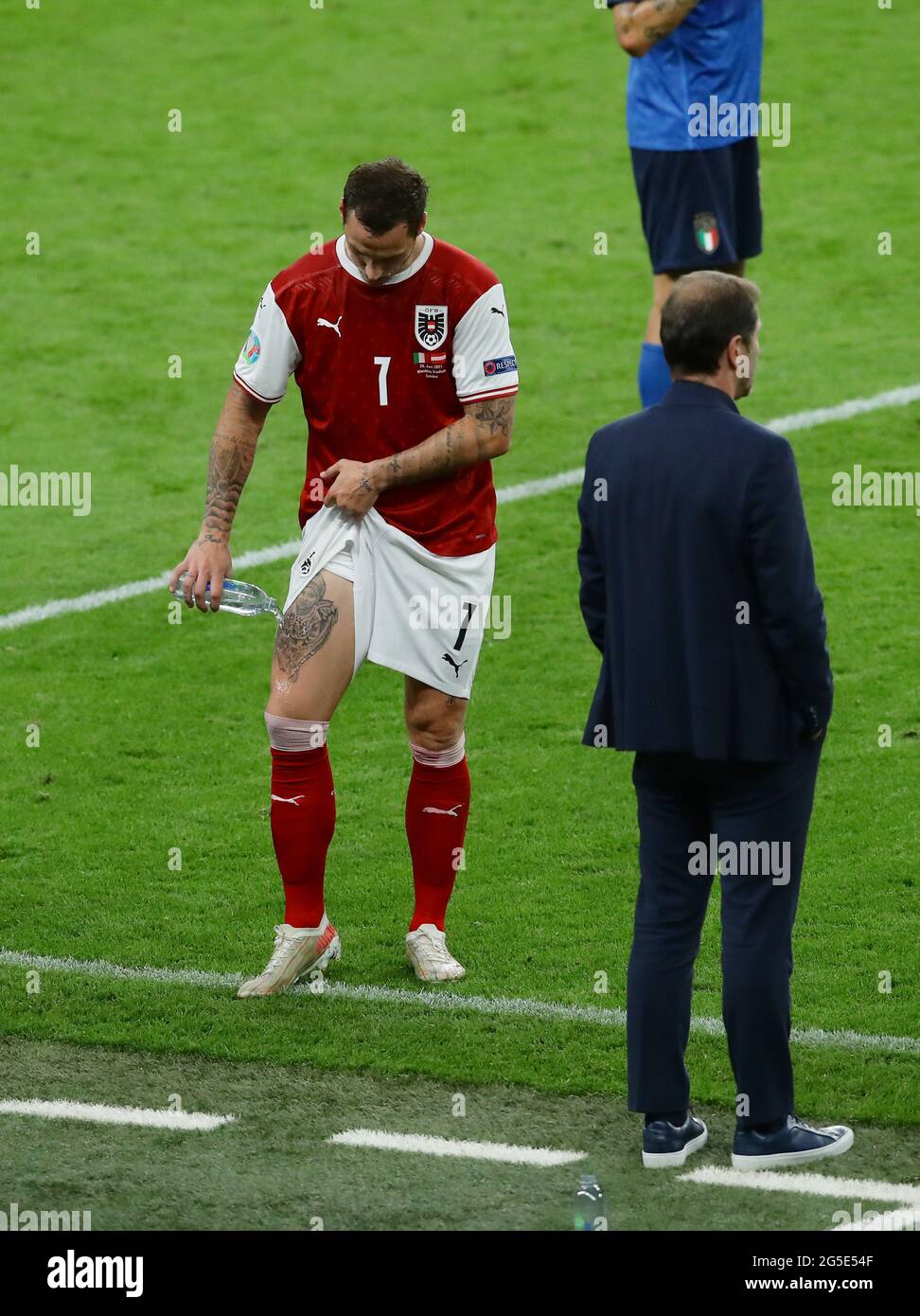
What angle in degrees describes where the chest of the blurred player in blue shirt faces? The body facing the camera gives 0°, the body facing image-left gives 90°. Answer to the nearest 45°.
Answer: approximately 45°

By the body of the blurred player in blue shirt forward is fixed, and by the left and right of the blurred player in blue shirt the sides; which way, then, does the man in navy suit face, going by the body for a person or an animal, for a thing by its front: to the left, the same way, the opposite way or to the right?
the opposite way

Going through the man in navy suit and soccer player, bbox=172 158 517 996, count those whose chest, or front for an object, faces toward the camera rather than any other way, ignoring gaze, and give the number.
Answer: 1

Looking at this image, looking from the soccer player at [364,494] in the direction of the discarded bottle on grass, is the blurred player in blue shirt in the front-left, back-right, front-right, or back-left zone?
back-left

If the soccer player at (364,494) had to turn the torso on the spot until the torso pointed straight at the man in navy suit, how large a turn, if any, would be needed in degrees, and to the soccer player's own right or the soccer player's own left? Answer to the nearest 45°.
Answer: approximately 45° to the soccer player's own left

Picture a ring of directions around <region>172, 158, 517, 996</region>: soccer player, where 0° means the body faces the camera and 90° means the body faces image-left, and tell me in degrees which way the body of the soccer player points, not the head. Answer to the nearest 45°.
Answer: approximately 0°

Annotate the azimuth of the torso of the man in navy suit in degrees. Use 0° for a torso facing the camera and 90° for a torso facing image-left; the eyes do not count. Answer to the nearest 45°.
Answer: approximately 225°

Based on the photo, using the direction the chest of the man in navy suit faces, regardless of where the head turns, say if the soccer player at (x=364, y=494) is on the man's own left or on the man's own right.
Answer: on the man's own left

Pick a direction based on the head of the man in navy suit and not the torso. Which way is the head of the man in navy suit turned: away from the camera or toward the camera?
away from the camera

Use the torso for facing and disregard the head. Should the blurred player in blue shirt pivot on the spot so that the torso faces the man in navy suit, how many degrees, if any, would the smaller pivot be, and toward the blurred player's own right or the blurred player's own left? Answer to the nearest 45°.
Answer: approximately 45° to the blurred player's own left

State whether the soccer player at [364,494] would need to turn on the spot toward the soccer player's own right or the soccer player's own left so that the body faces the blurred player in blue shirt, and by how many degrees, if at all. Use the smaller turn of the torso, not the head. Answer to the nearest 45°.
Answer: approximately 180°

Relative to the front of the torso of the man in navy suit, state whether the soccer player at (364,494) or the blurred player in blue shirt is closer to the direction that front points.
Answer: the blurred player in blue shirt
